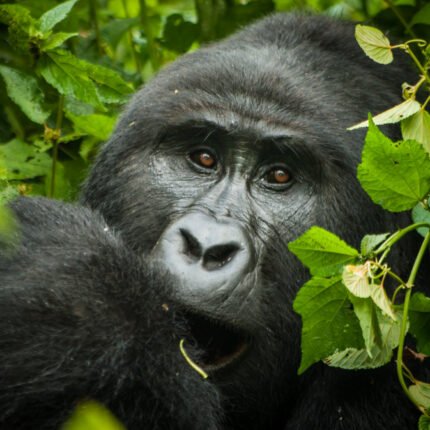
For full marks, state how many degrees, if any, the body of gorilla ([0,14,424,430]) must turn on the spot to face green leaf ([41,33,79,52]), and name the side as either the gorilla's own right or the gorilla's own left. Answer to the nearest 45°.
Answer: approximately 135° to the gorilla's own right

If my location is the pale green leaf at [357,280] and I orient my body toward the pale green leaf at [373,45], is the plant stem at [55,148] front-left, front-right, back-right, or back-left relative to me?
front-left

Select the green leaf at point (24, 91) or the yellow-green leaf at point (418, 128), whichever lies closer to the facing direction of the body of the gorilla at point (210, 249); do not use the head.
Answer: the yellow-green leaf

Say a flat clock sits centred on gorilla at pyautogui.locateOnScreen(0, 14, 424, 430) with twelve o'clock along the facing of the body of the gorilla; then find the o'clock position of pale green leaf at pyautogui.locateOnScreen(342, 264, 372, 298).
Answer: The pale green leaf is roughly at 11 o'clock from the gorilla.

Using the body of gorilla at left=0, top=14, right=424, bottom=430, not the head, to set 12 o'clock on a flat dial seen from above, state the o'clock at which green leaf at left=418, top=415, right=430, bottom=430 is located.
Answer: The green leaf is roughly at 11 o'clock from the gorilla.

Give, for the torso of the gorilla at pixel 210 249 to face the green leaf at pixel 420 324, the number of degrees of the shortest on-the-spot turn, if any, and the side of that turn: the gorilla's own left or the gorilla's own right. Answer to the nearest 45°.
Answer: approximately 45° to the gorilla's own left

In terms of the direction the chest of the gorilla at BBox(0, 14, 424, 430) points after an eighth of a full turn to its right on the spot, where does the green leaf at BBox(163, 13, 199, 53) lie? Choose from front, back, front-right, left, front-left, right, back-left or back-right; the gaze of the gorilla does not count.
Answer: back-right

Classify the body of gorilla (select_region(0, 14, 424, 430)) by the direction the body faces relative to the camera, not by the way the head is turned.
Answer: toward the camera

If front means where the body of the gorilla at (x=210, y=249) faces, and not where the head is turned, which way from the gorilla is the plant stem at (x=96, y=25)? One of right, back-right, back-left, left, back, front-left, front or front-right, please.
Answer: back

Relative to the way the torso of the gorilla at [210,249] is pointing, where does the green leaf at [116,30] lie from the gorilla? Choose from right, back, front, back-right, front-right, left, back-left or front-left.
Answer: back

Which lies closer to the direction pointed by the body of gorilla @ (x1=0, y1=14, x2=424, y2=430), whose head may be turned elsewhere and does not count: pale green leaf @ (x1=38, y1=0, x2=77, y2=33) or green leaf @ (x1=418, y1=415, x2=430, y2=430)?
the green leaf

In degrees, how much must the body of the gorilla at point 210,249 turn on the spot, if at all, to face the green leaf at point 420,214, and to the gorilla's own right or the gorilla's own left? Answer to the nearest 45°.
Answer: approximately 90° to the gorilla's own left

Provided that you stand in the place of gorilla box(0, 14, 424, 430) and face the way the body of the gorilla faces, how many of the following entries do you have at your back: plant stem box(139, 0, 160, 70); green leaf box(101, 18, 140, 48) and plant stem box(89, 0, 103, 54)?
3

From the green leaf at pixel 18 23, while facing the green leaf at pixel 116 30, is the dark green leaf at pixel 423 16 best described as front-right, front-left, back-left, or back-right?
front-right
